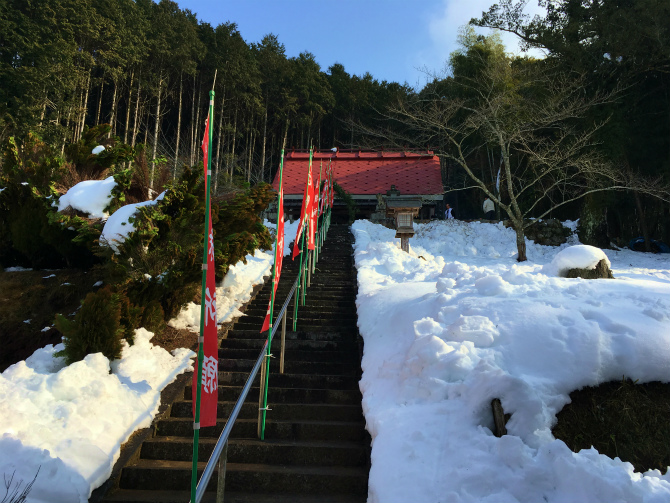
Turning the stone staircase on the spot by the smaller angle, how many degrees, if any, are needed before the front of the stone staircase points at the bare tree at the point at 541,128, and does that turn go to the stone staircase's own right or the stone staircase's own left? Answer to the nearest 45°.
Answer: approximately 135° to the stone staircase's own left

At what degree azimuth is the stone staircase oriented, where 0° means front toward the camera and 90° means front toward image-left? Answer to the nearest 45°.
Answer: approximately 0°

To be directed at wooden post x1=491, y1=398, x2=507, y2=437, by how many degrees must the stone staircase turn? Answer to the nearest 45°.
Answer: approximately 45° to its left

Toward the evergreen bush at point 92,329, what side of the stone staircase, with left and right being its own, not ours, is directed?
right

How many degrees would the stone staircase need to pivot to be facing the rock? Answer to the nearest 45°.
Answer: approximately 90° to its left

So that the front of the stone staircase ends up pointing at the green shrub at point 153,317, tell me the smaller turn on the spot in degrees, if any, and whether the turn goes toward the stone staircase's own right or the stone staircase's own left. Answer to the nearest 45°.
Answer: approximately 135° to the stone staircase's own right

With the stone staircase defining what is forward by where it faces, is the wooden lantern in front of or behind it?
behind

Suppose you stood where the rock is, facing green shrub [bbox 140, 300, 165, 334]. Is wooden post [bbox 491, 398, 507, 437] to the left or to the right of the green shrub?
left

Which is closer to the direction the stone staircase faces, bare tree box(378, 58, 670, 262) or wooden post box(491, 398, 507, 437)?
the wooden post

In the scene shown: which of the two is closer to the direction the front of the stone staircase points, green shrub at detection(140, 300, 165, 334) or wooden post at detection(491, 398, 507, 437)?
the wooden post
